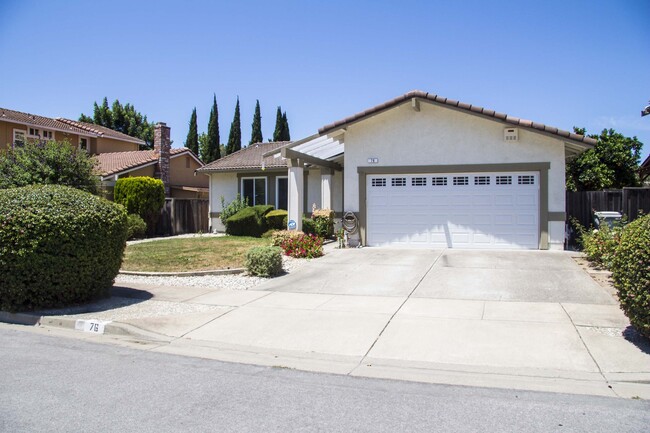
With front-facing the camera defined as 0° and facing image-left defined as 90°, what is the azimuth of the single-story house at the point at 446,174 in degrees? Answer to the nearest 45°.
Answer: approximately 0°

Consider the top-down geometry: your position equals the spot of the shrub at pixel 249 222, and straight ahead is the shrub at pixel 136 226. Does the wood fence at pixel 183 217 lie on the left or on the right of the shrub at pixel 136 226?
right

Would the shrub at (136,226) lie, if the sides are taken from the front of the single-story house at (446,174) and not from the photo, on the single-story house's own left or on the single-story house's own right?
on the single-story house's own right

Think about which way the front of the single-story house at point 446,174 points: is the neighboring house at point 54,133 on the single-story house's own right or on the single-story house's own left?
on the single-story house's own right

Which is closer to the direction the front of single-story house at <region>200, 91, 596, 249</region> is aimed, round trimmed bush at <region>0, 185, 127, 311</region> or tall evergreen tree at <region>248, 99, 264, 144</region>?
the round trimmed bush

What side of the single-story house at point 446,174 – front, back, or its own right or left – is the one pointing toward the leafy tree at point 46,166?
right

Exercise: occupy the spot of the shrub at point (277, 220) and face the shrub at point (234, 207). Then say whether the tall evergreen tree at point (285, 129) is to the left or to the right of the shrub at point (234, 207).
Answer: right

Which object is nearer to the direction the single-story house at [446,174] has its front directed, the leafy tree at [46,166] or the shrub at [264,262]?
the shrub

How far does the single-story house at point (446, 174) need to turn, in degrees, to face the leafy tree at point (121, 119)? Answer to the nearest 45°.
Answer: approximately 135° to its right

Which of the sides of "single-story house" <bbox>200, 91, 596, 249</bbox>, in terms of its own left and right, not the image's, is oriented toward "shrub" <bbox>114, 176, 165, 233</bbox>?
right

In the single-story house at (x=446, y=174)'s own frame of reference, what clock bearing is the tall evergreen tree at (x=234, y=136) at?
The tall evergreen tree is roughly at 5 o'clock from the single-story house.

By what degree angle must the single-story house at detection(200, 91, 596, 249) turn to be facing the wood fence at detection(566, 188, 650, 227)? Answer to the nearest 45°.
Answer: approximately 90° to its left

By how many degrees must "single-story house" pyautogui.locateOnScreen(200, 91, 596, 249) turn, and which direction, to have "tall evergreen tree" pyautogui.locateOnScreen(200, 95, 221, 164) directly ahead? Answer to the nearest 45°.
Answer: approximately 135° to its right
